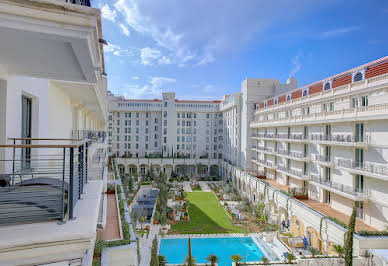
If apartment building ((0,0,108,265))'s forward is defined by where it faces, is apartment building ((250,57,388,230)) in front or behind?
in front

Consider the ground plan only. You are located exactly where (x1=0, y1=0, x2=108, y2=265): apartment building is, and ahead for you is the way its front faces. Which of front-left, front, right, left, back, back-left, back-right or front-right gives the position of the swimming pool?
front-left

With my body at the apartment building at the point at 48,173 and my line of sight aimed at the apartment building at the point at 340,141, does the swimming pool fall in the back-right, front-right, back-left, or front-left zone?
front-left

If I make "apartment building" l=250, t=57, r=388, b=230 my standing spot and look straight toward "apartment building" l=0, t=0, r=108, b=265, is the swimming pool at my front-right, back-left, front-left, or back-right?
front-right

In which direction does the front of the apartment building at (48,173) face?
to the viewer's right

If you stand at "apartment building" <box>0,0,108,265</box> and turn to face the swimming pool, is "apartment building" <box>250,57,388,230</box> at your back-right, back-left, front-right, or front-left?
front-right
